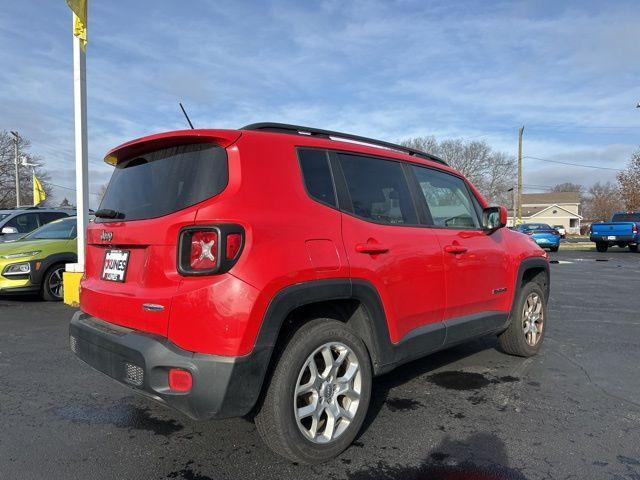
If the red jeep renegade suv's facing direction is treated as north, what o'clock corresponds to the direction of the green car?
The green car is roughly at 9 o'clock from the red jeep renegade suv.

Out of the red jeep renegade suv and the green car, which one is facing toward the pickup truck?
the red jeep renegade suv

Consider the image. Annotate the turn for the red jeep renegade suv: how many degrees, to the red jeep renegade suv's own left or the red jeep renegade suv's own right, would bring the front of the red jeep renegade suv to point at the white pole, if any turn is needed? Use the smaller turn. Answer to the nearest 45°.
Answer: approximately 90° to the red jeep renegade suv's own left

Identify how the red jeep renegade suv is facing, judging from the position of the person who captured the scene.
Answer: facing away from the viewer and to the right of the viewer

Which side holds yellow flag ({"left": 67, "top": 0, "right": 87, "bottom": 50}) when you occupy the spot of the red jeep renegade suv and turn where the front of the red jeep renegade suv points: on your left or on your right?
on your left
